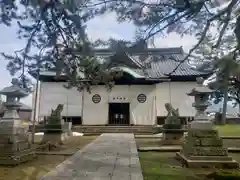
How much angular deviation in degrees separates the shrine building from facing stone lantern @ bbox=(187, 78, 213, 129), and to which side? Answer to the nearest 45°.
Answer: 0° — it already faces it

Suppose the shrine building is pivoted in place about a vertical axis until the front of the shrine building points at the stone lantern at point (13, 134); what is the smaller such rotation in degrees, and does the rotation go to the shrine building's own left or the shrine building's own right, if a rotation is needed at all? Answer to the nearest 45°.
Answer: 0° — it already faces it

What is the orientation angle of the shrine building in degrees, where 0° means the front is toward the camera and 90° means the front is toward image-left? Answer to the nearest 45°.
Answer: approximately 0°
